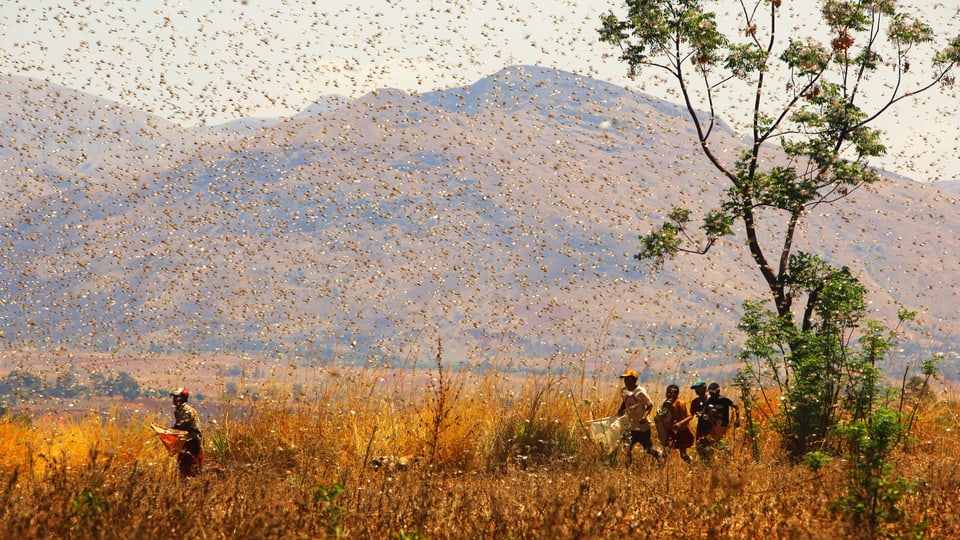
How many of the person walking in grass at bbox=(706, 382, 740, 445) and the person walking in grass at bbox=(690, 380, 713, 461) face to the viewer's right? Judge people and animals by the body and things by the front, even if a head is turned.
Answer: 0

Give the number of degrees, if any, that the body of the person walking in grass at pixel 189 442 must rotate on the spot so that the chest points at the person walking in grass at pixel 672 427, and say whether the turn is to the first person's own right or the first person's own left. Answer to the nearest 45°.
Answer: approximately 180°

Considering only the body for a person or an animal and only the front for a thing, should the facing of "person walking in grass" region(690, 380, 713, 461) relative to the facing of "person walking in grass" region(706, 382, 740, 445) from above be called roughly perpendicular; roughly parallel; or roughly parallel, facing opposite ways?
roughly parallel

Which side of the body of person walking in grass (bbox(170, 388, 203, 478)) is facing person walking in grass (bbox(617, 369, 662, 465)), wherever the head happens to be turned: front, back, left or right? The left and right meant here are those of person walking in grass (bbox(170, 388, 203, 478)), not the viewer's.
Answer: back

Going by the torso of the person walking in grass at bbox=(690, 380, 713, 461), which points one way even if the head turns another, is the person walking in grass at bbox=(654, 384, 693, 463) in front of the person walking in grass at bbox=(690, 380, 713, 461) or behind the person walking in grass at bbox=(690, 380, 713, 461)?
in front

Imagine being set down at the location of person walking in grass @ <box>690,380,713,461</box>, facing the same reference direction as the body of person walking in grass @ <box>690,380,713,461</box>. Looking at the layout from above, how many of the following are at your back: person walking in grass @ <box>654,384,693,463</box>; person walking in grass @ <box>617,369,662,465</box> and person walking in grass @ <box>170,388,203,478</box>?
0

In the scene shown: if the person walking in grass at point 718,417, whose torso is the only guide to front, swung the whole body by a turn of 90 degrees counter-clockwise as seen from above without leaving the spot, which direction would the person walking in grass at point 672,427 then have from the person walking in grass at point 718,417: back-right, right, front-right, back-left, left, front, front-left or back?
right

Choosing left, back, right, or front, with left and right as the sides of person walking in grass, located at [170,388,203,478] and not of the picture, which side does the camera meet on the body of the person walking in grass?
left

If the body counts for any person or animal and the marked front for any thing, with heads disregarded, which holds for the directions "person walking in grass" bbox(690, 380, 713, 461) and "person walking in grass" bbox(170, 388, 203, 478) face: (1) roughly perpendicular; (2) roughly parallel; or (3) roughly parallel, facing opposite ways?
roughly parallel

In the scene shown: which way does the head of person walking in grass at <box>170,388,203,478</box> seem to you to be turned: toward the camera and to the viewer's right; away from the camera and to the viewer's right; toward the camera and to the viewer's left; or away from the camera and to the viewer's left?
toward the camera and to the viewer's left

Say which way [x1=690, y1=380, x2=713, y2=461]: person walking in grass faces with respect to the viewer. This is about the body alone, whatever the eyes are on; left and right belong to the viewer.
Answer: facing the viewer and to the left of the viewer

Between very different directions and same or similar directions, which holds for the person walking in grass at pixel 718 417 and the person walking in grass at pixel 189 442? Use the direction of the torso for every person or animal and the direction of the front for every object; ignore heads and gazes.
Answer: same or similar directions

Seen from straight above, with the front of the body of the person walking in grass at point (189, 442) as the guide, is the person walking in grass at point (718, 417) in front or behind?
behind

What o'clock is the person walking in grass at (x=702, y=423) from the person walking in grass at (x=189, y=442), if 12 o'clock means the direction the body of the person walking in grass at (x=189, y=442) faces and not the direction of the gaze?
the person walking in grass at (x=702, y=423) is roughly at 6 o'clock from the person walking in grass at (x=189, y=442).

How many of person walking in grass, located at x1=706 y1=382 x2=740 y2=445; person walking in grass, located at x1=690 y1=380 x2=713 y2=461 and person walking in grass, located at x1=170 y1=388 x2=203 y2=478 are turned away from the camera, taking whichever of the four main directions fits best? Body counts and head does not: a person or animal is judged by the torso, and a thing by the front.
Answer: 0
